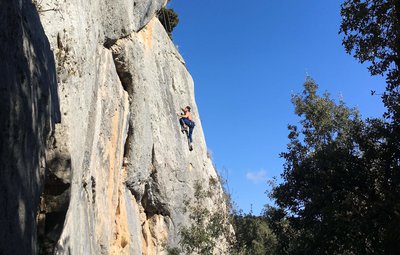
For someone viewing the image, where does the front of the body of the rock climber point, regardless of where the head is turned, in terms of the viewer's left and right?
facing to the left of the viewer

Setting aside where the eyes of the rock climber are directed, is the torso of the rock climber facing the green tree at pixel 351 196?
no
